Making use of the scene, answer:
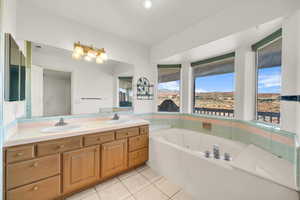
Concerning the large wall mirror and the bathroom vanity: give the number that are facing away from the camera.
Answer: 0

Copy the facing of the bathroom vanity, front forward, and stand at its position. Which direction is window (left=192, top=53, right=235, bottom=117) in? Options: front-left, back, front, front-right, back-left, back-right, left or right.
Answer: front-left

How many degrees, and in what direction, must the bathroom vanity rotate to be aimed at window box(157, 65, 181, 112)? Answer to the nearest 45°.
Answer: approximately 45° to its left

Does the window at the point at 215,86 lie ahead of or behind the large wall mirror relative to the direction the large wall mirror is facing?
ahead

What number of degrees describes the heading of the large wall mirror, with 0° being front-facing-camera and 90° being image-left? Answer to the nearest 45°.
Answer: approximately 315°
